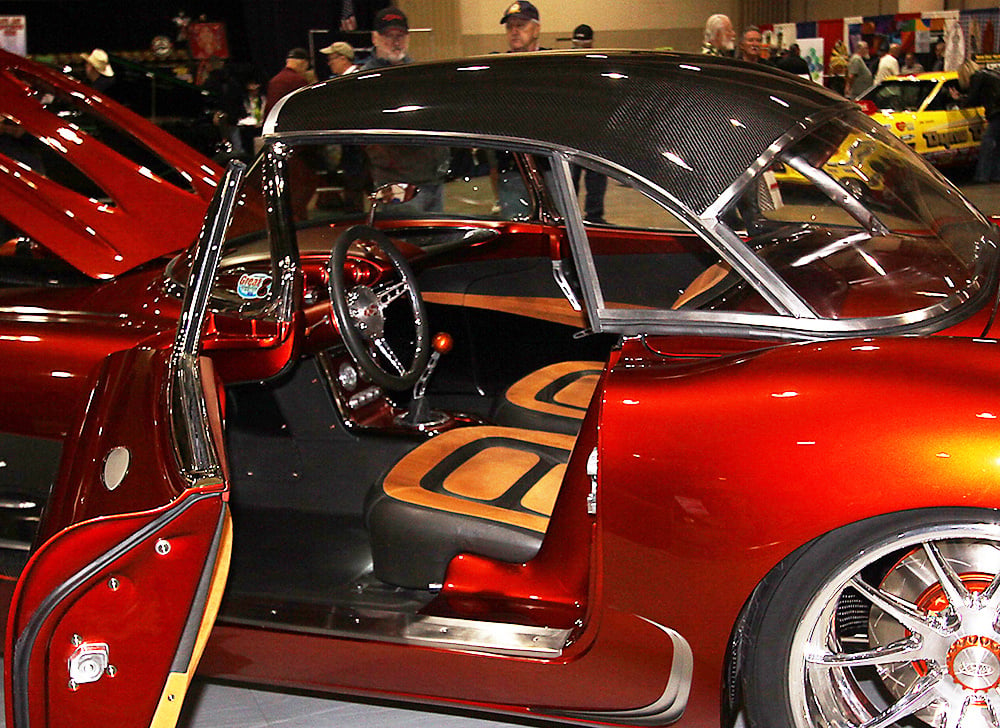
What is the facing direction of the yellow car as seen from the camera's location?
facing the viewer and to the left of the viewer

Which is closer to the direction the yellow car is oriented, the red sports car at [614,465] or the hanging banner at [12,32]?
the hanging banner

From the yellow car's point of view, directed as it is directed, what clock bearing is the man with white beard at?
The man with white beard is roughly at 11 o'clock from the yellow car.

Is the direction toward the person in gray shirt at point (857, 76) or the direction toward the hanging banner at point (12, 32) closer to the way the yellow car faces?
the hanging banner

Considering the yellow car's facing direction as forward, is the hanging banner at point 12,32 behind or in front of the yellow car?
in front

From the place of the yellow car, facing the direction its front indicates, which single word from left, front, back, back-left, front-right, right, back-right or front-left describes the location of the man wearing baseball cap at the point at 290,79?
front

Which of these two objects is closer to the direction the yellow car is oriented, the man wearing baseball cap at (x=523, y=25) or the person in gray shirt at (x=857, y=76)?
the man wearing baseball cap

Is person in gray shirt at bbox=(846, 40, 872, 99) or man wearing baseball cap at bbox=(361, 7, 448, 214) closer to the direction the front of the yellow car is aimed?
the man wearing baseball cap

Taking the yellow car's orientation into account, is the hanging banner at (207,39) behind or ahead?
ahead

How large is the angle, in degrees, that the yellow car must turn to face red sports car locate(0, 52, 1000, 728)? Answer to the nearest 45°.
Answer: approximately 45° to its left

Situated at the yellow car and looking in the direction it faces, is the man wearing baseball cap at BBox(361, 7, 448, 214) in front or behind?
in front
